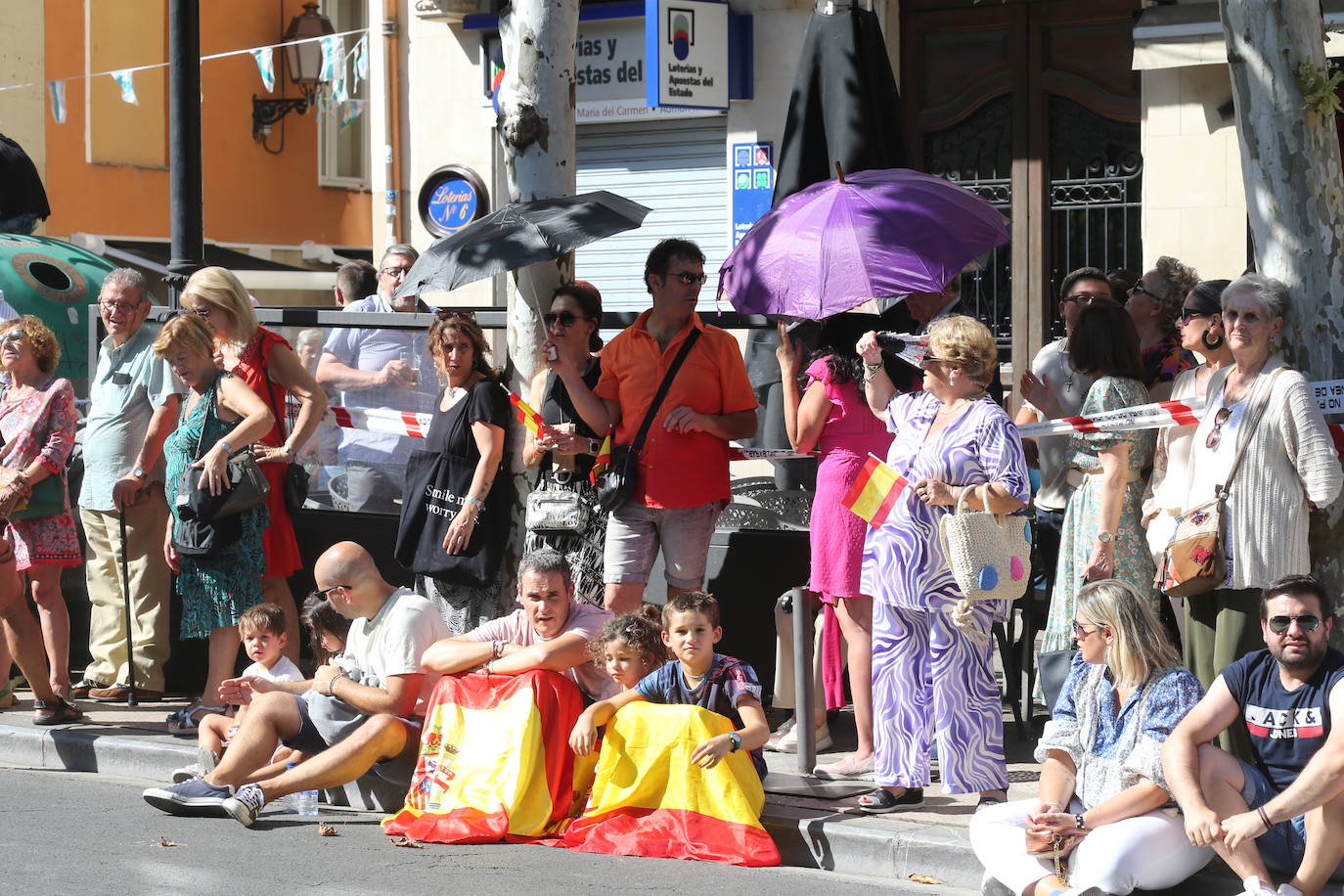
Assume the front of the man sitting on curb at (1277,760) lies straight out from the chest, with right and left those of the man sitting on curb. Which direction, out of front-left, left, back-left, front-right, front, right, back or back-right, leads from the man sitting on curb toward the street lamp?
back-right

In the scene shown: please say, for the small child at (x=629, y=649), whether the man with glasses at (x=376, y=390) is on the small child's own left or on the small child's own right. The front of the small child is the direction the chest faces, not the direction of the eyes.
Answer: on the small child's own right

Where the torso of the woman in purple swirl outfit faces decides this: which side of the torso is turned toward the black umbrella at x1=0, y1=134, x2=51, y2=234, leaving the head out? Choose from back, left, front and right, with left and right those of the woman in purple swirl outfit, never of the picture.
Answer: right

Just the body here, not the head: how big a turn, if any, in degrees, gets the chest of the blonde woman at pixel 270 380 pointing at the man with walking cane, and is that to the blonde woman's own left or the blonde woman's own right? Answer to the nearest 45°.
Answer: approximately 90° to the blonde woman's own right
